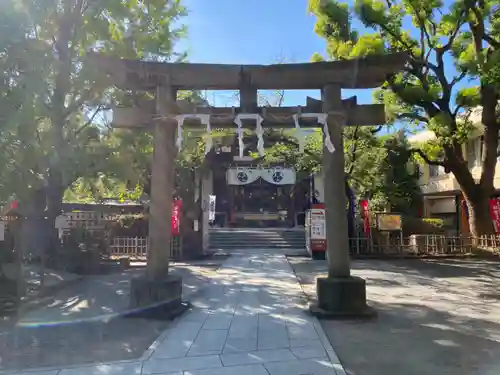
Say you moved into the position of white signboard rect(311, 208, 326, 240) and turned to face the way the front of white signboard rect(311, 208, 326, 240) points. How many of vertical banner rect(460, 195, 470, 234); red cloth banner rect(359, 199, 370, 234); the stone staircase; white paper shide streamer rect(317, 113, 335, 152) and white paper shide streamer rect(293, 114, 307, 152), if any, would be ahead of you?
2

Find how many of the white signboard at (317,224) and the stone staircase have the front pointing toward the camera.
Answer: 2

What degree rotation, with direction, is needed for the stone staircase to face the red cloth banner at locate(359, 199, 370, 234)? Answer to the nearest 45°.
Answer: approximately 45° to its left

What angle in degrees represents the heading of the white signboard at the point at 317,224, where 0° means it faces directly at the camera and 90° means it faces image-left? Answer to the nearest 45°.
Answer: approximately 0°

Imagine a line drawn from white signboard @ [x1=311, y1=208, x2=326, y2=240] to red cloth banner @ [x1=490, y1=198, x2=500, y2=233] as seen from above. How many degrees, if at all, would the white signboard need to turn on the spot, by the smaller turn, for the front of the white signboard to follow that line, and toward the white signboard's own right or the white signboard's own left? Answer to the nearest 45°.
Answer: approximately 90° to the white signboard's own left

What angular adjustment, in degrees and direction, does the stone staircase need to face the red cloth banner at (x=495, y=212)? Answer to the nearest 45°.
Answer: approximately 45° to its left

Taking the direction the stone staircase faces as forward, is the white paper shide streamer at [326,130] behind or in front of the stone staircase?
in front

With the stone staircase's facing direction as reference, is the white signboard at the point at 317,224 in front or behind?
in front

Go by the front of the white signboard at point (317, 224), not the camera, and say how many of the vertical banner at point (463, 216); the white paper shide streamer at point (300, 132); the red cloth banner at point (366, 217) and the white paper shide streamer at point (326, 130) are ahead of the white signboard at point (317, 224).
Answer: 2

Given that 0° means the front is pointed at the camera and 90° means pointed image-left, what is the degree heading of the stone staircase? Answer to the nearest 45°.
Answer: approximately 0°
